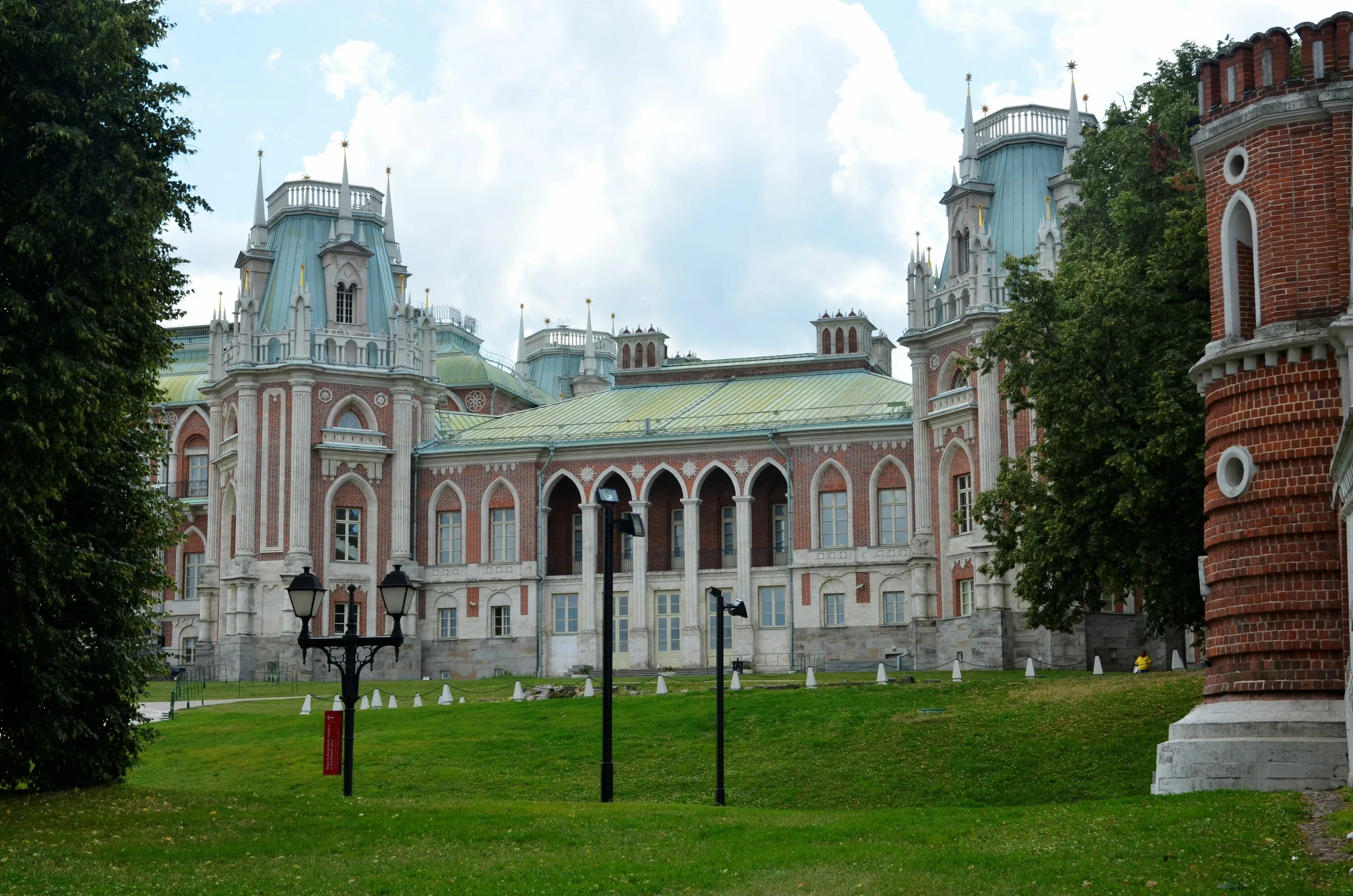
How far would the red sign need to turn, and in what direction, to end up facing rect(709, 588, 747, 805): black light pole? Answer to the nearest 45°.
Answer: approximately 90° to its left

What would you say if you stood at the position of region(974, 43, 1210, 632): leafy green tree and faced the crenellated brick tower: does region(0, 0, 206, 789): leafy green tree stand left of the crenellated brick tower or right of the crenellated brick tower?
right

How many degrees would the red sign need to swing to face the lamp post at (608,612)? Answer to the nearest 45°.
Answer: approximately 45° to its left

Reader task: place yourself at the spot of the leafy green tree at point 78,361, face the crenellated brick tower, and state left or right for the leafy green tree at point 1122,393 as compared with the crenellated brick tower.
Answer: left

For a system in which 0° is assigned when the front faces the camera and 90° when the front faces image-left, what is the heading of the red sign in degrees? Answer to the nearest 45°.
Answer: approximately 0°

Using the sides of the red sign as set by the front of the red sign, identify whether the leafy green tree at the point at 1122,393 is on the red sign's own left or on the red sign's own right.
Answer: on the red sign's own left
